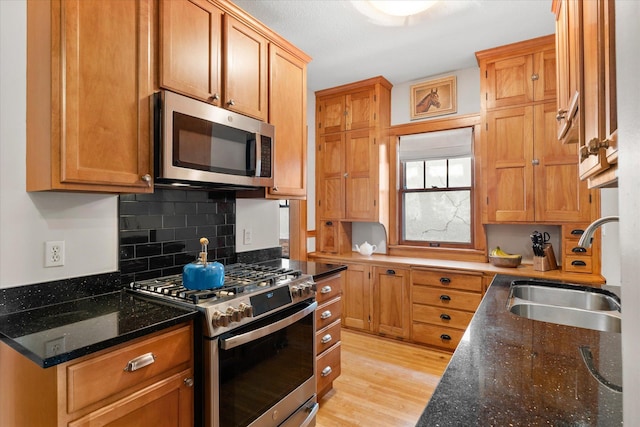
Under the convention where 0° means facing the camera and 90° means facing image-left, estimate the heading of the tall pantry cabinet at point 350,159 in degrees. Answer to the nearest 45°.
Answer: approximately 45°

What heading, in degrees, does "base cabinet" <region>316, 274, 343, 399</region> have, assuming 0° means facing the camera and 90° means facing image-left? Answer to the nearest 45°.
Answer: approximately 315°

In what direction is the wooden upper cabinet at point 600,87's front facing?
to the viewer's left

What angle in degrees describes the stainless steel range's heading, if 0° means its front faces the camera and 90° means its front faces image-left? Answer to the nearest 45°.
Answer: approximately 315°

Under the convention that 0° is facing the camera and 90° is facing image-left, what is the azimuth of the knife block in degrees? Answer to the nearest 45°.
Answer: approximately 45°

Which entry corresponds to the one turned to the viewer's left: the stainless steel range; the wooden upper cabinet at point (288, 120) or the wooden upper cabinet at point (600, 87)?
the wooden upper cabinet at point (600, 87)

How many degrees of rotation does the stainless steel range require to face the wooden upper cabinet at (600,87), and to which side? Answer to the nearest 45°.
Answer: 0° — it already faces it

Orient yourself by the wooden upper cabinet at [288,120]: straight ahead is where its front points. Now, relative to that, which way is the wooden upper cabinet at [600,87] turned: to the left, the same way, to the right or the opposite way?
the opposite way

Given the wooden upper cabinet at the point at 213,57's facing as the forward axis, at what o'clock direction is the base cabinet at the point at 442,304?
The base cabinet is roughly at 10 o'clock from the wooden upper cabinet.

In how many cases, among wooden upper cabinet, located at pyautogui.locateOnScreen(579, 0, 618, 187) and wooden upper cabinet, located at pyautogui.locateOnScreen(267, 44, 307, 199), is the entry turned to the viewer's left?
1

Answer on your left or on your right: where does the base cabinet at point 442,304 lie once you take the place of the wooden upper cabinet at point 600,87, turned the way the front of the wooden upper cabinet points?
on your right
